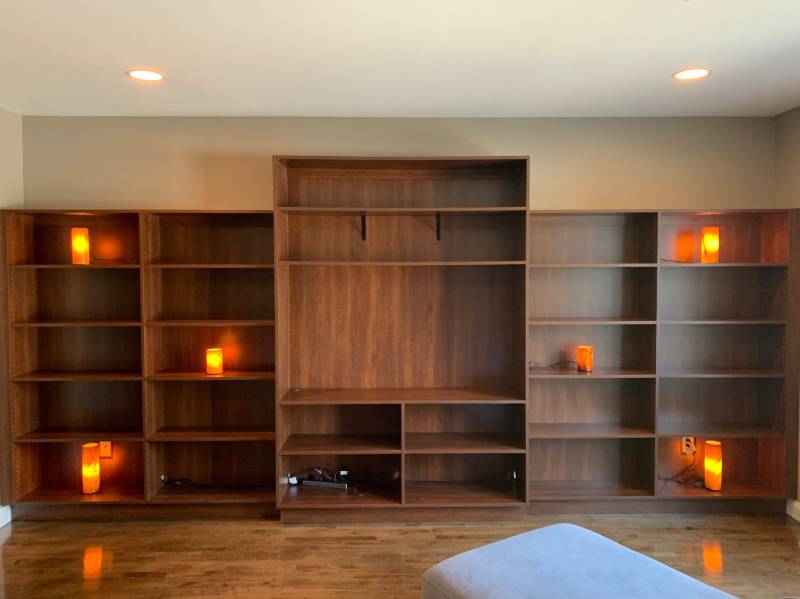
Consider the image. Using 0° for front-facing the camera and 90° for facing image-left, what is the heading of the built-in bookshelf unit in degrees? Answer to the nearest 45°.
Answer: approximately 0°

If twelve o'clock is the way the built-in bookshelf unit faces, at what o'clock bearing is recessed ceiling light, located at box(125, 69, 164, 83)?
The recessed ceiling light is roughly at 2 o'clock from the built-in bookshelf unit.

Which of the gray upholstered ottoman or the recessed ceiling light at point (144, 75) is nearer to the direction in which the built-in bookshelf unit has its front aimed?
the gray upholstered ottoman

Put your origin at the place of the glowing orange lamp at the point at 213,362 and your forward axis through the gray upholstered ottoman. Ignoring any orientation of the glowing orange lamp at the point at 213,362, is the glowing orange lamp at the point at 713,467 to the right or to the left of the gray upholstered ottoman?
left

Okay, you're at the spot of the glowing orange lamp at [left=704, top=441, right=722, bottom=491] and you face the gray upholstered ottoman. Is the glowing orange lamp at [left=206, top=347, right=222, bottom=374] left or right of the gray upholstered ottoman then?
right

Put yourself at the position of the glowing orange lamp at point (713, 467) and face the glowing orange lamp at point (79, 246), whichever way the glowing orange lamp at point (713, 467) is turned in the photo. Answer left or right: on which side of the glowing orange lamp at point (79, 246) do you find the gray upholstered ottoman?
left

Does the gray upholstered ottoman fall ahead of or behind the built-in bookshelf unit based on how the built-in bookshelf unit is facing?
ahead

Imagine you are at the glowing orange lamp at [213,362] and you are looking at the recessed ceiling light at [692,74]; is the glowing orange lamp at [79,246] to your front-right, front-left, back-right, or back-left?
back-right
